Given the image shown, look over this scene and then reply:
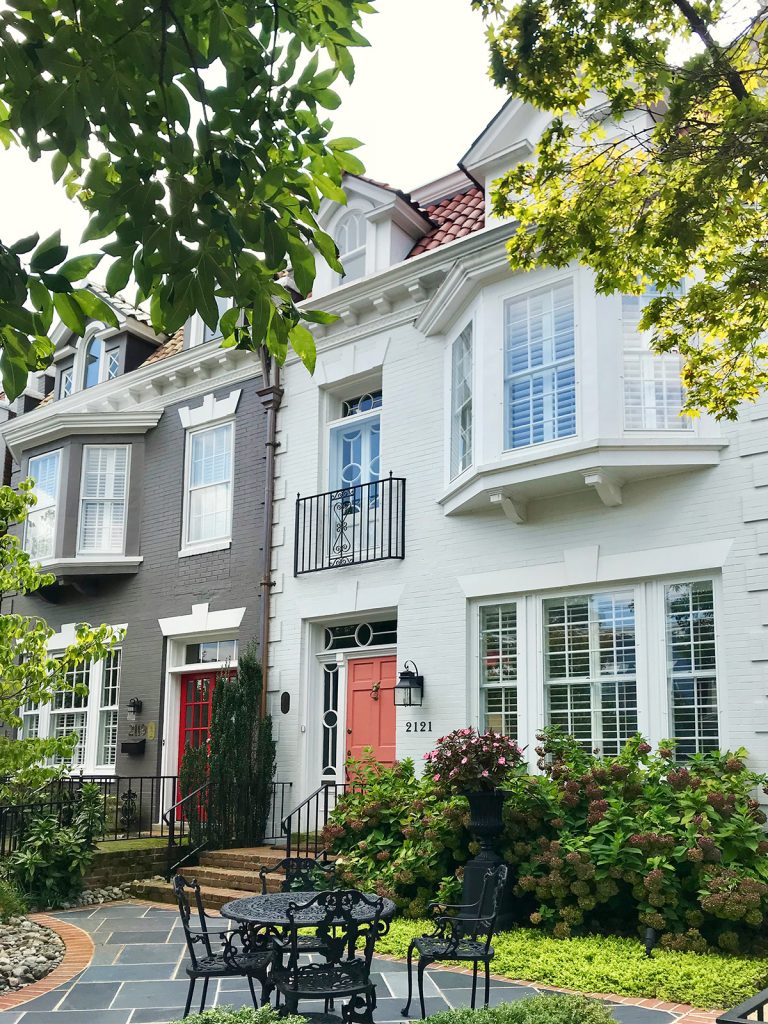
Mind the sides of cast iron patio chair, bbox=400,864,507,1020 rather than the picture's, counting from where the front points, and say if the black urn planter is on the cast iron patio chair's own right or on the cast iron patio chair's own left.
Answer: on the cast iron patio chair's own right

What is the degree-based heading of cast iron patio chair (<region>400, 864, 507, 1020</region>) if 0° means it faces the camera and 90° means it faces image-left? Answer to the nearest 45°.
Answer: approximately 90°

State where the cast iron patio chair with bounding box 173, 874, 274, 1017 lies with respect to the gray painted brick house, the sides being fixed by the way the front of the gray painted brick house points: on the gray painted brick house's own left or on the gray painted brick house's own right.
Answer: on the gray painted brick house's own left

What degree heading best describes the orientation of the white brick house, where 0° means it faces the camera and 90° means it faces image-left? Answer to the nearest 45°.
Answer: approximately 45°

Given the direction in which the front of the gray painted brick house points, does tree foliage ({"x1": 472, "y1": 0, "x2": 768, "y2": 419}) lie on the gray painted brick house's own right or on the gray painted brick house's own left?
on the gray painted brick house's own left

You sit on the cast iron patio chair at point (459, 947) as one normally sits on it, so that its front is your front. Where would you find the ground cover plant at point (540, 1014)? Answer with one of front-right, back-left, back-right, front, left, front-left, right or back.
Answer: left

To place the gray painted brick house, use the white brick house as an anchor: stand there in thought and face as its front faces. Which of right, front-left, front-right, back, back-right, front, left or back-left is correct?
right

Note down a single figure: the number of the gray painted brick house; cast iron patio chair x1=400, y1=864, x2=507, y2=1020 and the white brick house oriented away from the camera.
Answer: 0

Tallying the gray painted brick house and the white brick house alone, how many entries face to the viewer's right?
0

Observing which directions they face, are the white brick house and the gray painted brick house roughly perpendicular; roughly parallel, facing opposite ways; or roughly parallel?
roughly parallel

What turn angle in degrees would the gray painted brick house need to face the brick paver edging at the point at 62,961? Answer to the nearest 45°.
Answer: approximately 45° to its left

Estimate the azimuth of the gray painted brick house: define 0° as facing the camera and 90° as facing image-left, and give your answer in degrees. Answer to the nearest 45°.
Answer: approximately 45°

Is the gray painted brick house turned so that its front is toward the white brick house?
no

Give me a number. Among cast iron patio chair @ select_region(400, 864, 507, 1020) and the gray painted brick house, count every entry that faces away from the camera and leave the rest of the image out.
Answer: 0

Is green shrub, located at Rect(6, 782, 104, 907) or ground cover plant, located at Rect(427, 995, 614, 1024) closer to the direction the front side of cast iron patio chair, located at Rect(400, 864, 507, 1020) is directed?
the green shrub

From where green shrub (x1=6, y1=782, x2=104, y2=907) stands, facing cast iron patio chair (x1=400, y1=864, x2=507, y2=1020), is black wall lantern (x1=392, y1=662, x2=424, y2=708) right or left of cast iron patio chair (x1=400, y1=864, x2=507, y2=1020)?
left

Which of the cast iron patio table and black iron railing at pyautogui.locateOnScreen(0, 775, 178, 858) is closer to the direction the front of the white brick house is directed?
the cast iron patio table
